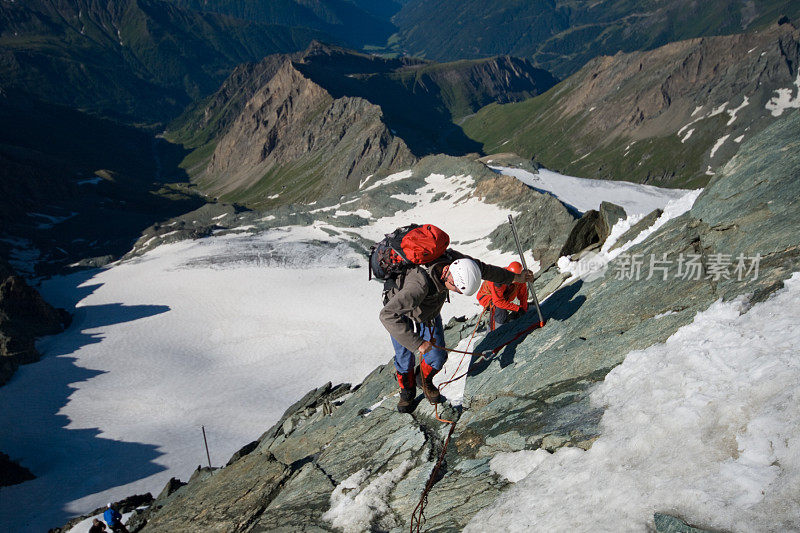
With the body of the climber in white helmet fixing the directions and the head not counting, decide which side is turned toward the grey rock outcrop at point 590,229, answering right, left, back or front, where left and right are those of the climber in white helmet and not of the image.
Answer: left

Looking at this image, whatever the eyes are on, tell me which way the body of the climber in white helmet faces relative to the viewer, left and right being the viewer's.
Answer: facing the viewer and to the right of the viewer

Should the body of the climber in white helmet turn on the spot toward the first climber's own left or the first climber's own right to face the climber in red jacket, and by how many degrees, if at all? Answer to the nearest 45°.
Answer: approximately 135° to the first climber's own left
